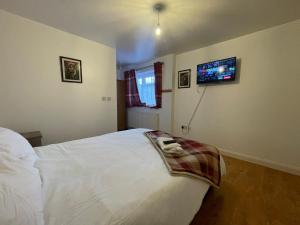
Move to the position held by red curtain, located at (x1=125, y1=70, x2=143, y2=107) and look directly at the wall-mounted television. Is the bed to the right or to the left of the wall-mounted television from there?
right

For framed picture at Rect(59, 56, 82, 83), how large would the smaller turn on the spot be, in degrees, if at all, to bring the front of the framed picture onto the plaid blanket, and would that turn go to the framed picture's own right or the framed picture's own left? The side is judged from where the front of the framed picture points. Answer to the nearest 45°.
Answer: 0° — it already faces it

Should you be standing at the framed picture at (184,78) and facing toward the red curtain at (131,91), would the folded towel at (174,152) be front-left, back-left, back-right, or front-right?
back-left

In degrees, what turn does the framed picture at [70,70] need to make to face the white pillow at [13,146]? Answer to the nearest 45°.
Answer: approximately 45° to its right

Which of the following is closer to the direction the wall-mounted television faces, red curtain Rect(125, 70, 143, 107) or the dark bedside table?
the dark bedside table

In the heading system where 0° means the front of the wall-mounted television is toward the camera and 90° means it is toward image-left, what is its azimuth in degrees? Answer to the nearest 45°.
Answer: approximately 45°

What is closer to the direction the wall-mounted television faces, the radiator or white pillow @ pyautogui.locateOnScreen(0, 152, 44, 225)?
the white pillow

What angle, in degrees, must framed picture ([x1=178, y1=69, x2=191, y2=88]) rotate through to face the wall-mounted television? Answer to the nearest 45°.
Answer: approximately 90° to its left
